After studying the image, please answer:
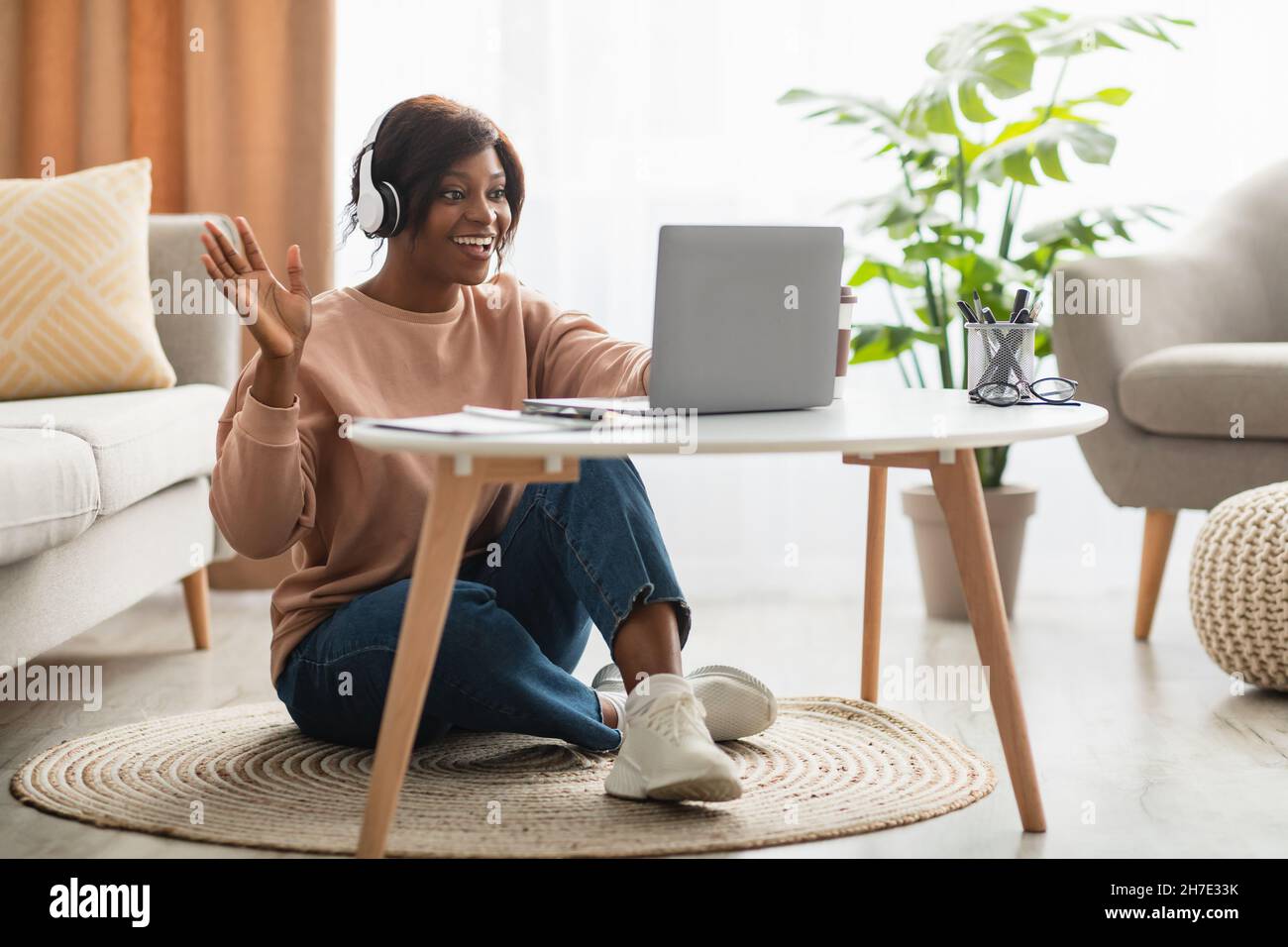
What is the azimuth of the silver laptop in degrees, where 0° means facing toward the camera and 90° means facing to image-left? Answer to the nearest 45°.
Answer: approximately 135°

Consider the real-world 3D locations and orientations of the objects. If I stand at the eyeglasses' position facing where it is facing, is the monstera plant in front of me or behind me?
behind

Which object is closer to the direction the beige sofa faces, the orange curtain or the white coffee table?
the white coffee table

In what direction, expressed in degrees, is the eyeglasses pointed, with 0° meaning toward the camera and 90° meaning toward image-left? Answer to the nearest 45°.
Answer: approximately 0°

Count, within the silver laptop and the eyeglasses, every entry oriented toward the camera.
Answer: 1

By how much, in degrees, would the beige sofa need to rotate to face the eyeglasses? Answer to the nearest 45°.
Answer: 0° — it already faces it

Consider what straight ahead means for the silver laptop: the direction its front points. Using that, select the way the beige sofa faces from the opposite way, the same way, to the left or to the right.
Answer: the opposite way

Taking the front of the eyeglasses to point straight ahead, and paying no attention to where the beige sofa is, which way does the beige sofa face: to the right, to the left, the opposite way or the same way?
to the left

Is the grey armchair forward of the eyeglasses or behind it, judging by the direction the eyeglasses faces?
behind

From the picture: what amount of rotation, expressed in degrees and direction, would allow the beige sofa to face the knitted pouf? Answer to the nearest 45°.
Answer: approximately 45° to its left
